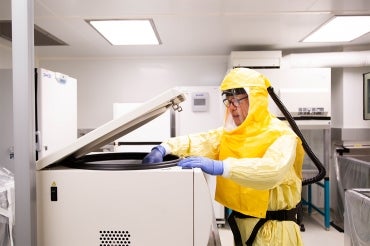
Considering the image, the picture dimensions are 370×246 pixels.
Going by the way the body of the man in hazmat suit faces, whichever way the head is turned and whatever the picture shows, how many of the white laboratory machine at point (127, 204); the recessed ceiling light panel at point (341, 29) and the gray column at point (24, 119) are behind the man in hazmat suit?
1

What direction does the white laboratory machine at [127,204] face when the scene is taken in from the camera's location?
facing to the right of the viewer

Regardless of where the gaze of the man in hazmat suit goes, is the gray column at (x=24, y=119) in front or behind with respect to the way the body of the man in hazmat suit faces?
in front

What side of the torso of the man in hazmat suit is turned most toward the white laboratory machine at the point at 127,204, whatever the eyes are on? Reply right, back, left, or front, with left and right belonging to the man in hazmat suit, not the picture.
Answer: front

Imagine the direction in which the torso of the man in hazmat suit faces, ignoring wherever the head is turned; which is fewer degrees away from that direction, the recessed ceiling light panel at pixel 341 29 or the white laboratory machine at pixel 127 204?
the white laboratory machine

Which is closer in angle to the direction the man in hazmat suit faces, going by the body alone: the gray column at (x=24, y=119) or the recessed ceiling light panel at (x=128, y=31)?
the gray column

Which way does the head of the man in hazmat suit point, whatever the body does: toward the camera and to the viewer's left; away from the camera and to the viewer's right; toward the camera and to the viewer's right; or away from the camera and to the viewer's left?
toward the camera and to the viewer's left

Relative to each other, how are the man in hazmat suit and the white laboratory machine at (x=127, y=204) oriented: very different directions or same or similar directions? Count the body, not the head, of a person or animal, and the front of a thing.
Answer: very different directions
